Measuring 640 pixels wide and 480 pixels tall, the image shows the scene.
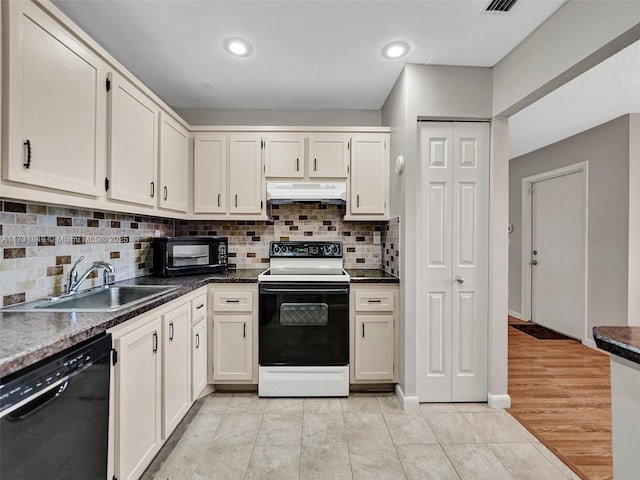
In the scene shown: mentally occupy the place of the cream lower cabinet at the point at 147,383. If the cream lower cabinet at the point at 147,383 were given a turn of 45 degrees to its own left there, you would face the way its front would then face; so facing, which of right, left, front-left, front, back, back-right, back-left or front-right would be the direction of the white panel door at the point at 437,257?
front

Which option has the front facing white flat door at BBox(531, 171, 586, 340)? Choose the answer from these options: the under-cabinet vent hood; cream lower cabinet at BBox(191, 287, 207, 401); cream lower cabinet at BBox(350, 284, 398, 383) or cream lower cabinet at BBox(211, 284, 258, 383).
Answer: cream lower cabinet at BBox(191, 287, 207, 401)

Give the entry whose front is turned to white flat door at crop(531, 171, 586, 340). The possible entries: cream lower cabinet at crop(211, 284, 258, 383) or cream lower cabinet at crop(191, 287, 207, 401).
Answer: cream lower cabinet at crop(191, 287, 207, 401)

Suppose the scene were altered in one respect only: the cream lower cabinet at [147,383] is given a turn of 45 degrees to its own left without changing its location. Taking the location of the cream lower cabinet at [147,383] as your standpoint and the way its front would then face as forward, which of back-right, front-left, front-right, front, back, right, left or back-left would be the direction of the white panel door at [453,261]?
front

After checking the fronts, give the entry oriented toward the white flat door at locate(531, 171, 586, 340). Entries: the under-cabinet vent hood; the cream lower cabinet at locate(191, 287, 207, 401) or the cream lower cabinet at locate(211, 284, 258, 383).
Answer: the cream lower cabinet at locate(191, 287, 207, 401)

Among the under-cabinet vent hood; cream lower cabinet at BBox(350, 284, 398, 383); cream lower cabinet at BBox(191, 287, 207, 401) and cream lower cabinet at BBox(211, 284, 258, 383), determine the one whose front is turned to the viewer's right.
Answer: cream lower cabinet at BBox(191, 287, 207, 401)

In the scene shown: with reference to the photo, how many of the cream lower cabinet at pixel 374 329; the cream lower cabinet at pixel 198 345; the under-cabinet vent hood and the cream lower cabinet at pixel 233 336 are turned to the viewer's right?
1

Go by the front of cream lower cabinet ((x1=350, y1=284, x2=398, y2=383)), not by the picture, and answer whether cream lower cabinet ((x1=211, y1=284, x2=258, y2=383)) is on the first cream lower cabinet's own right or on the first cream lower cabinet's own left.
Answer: on the first cream lower cabinet's own right

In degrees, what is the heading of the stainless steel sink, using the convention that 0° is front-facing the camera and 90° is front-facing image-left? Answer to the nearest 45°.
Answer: approximately 315°

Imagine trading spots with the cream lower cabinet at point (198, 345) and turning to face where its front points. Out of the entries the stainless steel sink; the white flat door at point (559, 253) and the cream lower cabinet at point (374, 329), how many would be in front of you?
2

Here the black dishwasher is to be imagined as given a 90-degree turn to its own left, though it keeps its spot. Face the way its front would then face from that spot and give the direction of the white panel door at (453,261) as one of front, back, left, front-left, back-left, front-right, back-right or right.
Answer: front-right

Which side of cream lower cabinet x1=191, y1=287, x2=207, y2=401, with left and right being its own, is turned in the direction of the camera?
right

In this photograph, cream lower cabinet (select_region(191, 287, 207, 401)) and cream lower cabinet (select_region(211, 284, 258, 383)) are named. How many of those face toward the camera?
1

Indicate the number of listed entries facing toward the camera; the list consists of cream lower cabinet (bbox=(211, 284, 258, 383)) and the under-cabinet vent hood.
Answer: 2

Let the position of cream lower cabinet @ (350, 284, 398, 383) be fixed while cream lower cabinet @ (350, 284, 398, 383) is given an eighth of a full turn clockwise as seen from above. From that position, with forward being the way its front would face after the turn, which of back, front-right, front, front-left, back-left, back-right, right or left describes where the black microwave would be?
front-right

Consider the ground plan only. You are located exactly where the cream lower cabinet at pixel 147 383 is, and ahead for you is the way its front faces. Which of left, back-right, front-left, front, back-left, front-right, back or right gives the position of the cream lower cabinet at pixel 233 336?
left

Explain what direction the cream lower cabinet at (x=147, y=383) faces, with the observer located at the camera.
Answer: facing the viewer and to the right of the viewer
